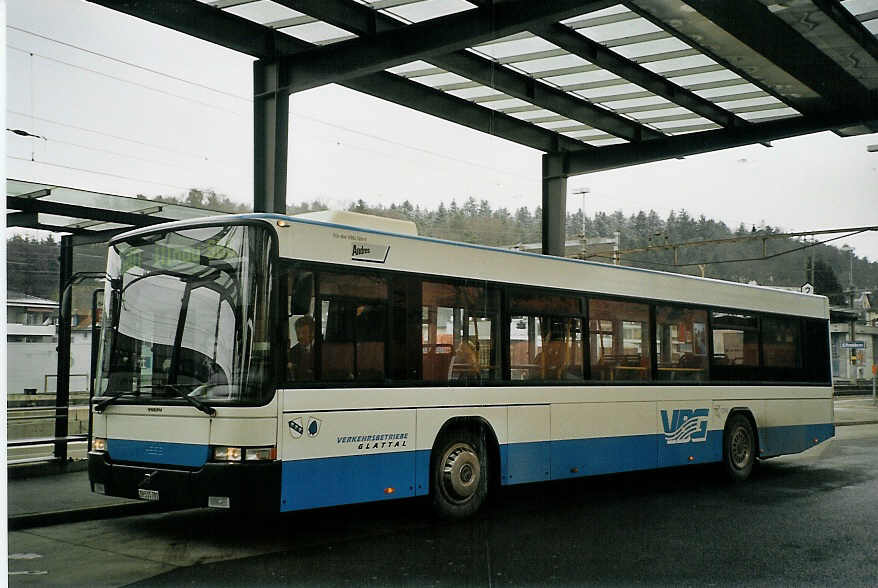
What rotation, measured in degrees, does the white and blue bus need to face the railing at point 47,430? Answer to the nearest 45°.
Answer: approximately 90° to its right

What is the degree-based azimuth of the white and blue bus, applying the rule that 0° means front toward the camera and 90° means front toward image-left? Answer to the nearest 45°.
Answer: approximately 45°

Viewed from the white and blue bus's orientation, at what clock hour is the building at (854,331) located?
The building is roughly at 6 o'clock from the white and blue bus.

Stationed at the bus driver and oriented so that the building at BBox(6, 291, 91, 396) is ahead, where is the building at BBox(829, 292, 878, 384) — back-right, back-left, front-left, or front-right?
front-right

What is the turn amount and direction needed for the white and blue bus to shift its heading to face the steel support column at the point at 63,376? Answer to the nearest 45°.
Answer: approximately 90° to its right
